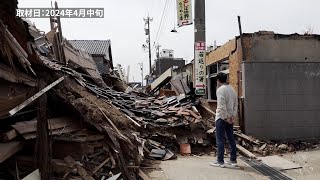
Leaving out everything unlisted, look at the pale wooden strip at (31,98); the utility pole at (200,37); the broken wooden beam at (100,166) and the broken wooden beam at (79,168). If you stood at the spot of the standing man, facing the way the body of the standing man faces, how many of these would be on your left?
3

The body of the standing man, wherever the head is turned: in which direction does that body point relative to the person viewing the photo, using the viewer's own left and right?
facing away from the viewer and to the left of the viewer

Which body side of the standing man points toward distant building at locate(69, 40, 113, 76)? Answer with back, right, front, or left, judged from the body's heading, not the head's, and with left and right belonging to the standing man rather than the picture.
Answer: front

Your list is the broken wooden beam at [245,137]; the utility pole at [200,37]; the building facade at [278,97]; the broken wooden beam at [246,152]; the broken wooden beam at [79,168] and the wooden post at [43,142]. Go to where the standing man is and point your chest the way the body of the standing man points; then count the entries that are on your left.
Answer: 2

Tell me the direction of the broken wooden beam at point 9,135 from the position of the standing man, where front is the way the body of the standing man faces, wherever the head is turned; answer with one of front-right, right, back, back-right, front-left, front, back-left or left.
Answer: left

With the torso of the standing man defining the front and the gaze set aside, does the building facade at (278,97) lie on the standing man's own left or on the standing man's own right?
on the standing man's own right

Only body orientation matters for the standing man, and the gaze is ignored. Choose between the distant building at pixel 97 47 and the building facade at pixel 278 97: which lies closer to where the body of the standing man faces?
the distant building

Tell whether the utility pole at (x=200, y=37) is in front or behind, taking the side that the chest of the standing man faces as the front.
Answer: in front

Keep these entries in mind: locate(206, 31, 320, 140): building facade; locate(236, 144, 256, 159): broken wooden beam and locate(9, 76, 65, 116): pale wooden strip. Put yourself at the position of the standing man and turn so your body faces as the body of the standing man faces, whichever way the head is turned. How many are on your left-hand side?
1

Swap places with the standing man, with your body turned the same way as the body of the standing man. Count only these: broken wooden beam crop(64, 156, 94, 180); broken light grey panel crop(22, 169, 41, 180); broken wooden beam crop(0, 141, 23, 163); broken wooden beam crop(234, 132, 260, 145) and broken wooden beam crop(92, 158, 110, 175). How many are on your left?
4

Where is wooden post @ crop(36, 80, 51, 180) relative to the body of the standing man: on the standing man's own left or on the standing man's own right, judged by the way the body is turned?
on the standing man's own left

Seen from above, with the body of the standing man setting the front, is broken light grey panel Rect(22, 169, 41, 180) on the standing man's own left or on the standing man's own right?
on the standing man's own left
